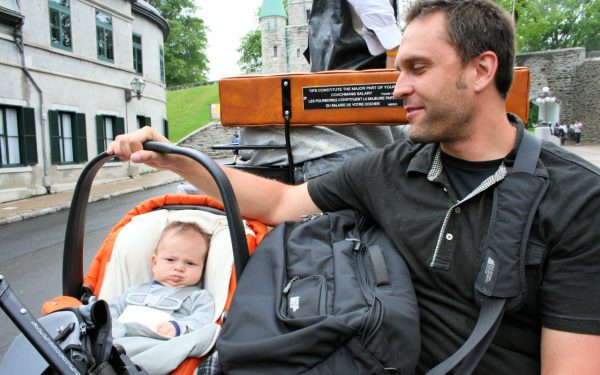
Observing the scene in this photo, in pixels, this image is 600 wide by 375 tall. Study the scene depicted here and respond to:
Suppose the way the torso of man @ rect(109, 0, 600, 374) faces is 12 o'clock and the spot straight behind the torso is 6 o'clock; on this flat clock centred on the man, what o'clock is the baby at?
The baby is roughly at 2 o'clock from the man.

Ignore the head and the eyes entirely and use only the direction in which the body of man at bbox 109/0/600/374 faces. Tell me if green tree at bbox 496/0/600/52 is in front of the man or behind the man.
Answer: behind

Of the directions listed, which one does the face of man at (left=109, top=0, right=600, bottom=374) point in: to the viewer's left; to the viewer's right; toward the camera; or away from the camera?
to the viewer's left

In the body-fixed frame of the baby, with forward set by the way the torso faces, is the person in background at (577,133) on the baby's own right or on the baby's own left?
on the baby's own left

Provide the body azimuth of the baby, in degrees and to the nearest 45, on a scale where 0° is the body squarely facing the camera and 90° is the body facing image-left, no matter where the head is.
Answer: approximately 0°

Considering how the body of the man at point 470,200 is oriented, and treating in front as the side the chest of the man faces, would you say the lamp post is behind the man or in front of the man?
behind

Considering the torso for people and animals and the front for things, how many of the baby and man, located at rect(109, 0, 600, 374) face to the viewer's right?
0

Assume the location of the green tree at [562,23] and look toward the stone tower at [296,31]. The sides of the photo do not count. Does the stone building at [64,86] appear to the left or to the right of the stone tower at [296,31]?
left

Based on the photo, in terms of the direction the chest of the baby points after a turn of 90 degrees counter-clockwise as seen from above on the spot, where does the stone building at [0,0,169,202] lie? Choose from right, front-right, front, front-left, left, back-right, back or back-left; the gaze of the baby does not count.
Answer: left

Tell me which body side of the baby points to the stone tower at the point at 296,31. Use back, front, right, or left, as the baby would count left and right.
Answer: back
